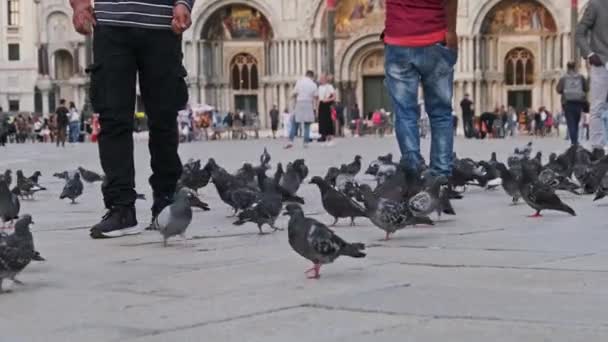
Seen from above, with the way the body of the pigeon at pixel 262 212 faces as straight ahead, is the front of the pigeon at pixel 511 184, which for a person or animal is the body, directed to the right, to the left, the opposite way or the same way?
the opposite way

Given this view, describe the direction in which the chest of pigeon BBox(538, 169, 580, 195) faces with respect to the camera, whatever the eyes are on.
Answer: to the viewer's left

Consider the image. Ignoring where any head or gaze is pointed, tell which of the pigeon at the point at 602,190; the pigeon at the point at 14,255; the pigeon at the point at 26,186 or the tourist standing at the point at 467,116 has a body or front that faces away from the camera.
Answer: the tourist standing

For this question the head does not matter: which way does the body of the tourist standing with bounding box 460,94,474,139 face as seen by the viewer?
away from the camera

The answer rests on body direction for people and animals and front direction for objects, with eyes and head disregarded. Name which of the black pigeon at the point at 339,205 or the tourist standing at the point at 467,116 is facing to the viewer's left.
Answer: the black pigeon

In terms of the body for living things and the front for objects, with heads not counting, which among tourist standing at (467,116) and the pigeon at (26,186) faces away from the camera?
the tourist standing
